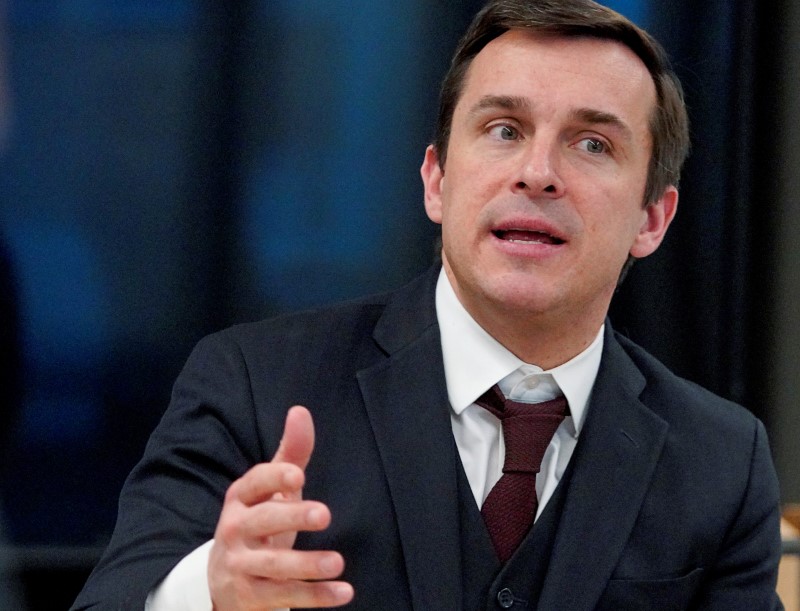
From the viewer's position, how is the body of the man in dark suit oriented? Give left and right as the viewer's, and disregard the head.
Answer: facing the viewer
